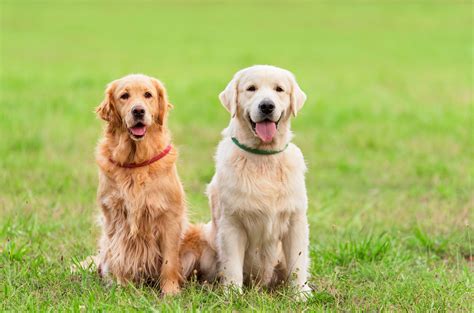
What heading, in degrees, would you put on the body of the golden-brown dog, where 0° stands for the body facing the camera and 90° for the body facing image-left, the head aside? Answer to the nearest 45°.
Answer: approximately 0°

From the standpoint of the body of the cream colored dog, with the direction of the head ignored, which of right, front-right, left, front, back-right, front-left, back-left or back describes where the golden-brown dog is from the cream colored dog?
right

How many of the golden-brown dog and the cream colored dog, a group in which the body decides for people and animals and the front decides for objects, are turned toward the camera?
2

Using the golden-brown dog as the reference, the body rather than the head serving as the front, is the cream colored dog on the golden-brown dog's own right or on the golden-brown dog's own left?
on the golden-brown dog's own left
